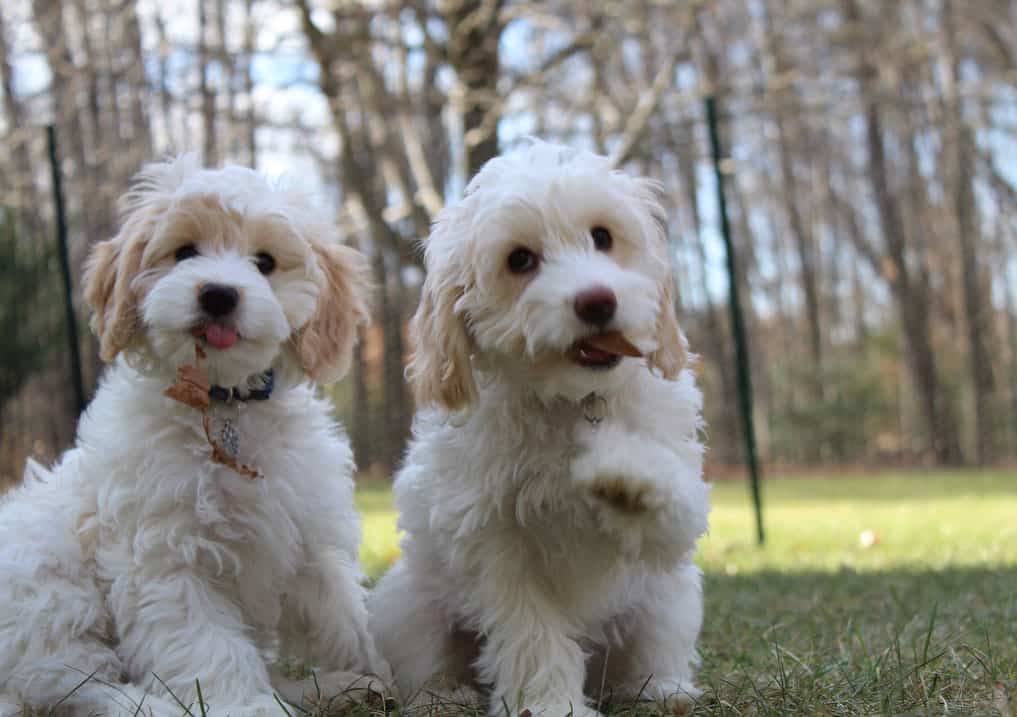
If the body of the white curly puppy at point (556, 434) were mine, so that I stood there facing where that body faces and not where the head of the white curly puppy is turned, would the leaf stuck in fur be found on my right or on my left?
on my right

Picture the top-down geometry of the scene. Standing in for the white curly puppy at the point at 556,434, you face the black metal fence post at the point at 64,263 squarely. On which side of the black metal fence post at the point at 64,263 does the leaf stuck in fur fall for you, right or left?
left

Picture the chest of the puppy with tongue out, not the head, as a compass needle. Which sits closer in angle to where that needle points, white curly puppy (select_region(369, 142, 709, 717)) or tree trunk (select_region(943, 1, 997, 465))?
the white curly puppy

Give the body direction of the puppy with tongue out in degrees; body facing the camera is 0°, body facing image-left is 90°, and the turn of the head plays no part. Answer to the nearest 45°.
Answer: approximately 315°

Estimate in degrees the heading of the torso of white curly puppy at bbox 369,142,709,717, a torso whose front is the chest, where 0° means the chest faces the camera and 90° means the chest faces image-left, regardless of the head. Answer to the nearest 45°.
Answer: approximately 0°

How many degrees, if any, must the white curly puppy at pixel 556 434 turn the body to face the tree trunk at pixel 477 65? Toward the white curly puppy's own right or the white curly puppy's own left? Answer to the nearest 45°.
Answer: approximately 180°

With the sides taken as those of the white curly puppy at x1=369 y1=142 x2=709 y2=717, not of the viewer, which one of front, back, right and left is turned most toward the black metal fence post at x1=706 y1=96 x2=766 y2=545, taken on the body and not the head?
back

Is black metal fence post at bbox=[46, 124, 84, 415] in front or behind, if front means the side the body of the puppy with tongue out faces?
behind
